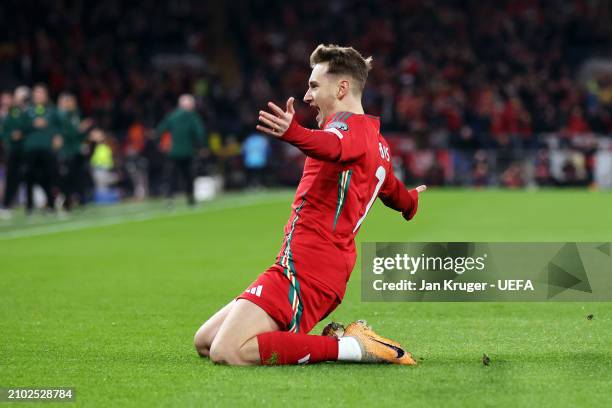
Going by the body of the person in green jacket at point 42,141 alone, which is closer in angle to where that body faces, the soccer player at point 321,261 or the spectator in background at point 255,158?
the soccer player

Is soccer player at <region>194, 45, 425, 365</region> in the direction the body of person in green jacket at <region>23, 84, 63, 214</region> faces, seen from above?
yes

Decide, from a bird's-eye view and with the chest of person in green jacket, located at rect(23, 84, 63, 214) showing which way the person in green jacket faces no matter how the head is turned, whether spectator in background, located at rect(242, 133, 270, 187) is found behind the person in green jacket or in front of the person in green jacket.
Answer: behind
